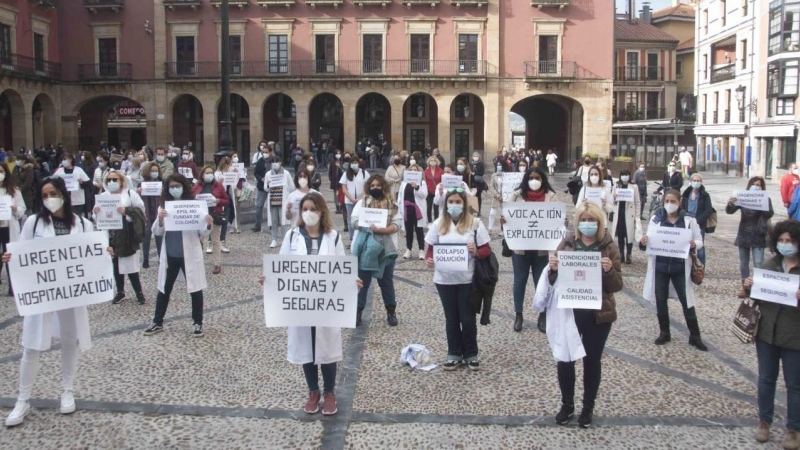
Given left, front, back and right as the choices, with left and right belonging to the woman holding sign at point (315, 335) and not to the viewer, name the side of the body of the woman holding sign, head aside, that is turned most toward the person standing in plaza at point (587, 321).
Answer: left

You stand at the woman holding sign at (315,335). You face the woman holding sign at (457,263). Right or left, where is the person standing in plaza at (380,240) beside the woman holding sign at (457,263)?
left

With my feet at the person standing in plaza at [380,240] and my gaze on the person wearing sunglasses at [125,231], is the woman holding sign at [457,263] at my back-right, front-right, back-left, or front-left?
back-left

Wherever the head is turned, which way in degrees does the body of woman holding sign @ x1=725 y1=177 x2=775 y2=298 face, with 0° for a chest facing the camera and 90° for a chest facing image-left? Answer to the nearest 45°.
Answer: approximately 0°

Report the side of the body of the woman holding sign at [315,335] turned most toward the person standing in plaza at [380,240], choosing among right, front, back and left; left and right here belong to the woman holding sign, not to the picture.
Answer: back
